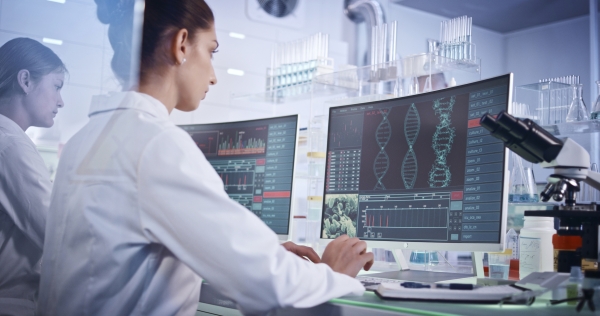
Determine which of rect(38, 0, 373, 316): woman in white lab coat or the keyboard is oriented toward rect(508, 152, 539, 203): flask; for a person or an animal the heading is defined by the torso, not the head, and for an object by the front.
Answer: the woman in white lab coat

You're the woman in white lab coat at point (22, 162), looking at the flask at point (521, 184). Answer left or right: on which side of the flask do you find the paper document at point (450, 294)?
right

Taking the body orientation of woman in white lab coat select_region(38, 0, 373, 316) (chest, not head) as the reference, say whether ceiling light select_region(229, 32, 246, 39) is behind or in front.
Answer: in front

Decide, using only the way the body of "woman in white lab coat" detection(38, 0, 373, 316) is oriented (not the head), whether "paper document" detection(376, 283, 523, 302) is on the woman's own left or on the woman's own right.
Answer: on the woman's own right

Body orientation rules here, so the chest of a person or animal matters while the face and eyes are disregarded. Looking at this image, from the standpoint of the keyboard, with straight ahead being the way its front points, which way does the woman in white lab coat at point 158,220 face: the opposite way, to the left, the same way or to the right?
the opposite way

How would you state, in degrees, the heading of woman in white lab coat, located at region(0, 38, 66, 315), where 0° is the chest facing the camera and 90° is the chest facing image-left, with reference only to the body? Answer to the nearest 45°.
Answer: approximately 270°

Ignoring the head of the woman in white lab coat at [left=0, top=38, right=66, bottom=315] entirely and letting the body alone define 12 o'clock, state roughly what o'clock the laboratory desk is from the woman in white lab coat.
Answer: The laboratory desk is roughly at 1 o'clock from the woman in white lab coat.

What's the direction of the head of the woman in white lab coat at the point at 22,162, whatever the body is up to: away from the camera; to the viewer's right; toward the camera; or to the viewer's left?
to the viewer's right

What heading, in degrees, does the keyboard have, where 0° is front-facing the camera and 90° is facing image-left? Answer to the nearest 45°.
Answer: approximately 45°

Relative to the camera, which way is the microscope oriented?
to the viewer's left

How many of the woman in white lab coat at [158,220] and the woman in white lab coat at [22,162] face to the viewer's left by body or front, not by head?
0
